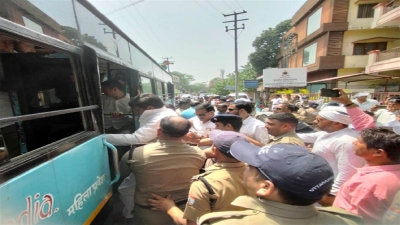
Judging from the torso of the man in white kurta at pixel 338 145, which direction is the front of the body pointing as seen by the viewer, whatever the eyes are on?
to the viewer's left

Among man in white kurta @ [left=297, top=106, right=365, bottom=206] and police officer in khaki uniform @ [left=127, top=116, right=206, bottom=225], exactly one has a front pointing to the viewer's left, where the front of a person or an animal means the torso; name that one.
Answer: the man in white kurta

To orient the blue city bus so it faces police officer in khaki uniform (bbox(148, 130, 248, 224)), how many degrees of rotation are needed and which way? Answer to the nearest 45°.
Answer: approximately 90° to its left

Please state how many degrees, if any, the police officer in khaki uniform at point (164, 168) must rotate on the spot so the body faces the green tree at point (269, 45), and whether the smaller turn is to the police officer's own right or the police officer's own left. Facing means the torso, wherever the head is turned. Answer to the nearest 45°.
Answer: approximately 45° to the police officer's own right

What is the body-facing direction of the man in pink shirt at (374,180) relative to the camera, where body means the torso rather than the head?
to the viewer's left

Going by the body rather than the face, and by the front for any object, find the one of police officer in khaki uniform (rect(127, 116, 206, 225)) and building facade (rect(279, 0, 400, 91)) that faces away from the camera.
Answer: the police officer in khaki uniform

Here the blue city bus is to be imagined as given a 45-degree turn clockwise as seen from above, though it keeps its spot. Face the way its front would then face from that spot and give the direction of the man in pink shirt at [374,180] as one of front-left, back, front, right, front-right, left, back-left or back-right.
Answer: back-left

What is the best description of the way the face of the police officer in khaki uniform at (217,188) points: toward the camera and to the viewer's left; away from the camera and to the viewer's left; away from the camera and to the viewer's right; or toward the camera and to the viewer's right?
away from the camera and to the viewer's left

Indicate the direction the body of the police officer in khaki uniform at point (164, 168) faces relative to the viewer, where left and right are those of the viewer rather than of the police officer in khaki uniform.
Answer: facing away from the viewer

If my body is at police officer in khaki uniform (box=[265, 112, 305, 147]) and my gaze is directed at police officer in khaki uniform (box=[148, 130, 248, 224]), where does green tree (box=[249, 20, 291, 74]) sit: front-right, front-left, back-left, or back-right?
back-right

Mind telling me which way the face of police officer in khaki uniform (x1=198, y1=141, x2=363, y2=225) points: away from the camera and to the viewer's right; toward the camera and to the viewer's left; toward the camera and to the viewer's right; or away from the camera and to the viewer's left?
away from the camera and to the viewer's left

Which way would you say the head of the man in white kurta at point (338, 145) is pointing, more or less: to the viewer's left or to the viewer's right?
to the viewer's left
